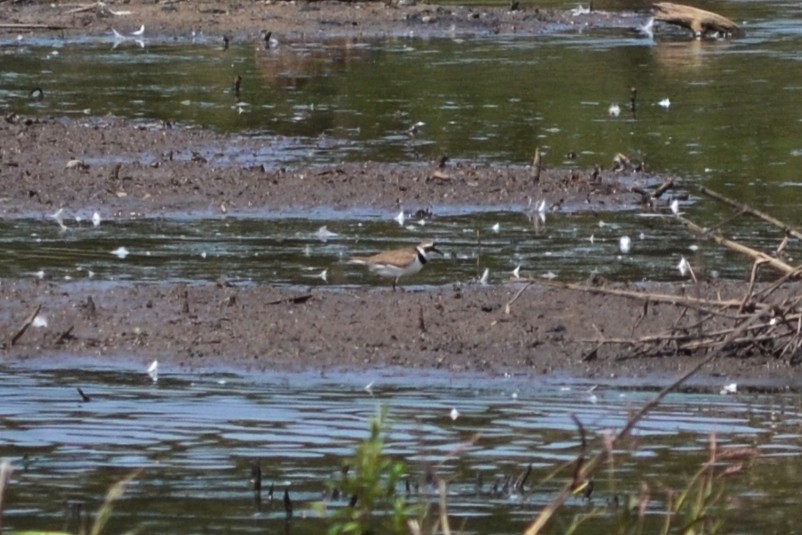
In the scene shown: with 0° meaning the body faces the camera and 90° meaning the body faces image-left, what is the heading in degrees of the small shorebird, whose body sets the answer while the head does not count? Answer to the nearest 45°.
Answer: approximately 270°

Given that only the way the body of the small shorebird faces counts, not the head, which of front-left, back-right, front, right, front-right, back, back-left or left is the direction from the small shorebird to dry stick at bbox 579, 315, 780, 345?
front-right

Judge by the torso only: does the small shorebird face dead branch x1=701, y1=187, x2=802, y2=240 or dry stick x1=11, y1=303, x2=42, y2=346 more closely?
the dead branch

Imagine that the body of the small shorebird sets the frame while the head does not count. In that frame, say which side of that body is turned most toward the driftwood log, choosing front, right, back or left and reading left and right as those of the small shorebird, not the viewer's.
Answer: left

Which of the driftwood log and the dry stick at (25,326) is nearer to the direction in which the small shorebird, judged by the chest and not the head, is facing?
the driftwood log
